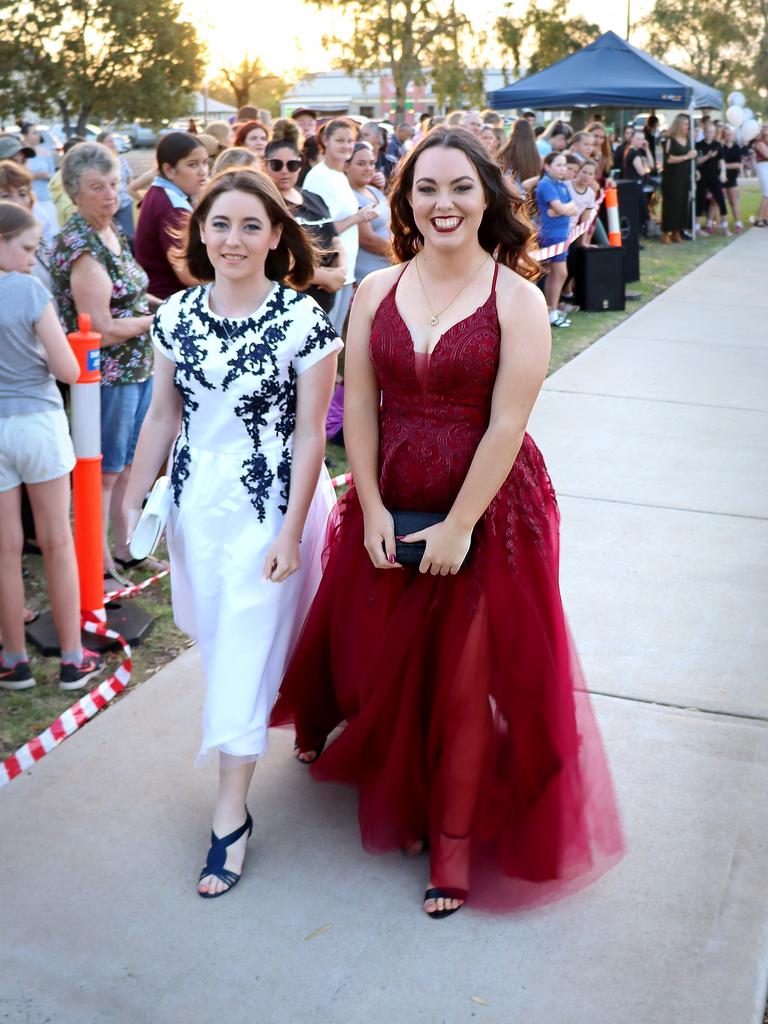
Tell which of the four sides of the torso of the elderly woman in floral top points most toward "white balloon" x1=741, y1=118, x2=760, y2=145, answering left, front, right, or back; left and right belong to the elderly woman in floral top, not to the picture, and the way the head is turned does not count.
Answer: left

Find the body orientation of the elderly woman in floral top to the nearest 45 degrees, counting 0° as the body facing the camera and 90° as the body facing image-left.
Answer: approximately 315°

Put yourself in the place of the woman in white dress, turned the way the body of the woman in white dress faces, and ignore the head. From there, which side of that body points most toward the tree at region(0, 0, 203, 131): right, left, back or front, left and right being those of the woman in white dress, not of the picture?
back

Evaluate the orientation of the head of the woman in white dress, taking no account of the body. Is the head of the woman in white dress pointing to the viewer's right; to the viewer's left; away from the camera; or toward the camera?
toward the camera

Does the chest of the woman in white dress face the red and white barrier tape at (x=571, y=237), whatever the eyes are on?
no

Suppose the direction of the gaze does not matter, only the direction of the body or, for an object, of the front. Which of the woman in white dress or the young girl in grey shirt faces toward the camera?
the woman in white dress

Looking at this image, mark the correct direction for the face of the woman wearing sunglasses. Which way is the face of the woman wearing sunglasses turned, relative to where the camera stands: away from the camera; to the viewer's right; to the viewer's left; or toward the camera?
toward the camera

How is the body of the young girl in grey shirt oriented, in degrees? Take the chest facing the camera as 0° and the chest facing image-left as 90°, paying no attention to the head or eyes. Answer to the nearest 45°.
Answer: approximately 225°

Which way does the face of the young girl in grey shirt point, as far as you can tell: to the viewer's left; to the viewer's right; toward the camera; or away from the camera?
to the viewer's right

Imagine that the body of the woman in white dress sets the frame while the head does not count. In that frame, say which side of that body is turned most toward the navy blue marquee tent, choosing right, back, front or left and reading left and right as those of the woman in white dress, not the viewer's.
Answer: back

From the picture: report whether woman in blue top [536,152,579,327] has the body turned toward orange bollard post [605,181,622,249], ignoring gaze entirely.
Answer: no

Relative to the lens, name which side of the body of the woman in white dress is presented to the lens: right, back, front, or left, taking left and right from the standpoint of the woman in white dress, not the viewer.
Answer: front
